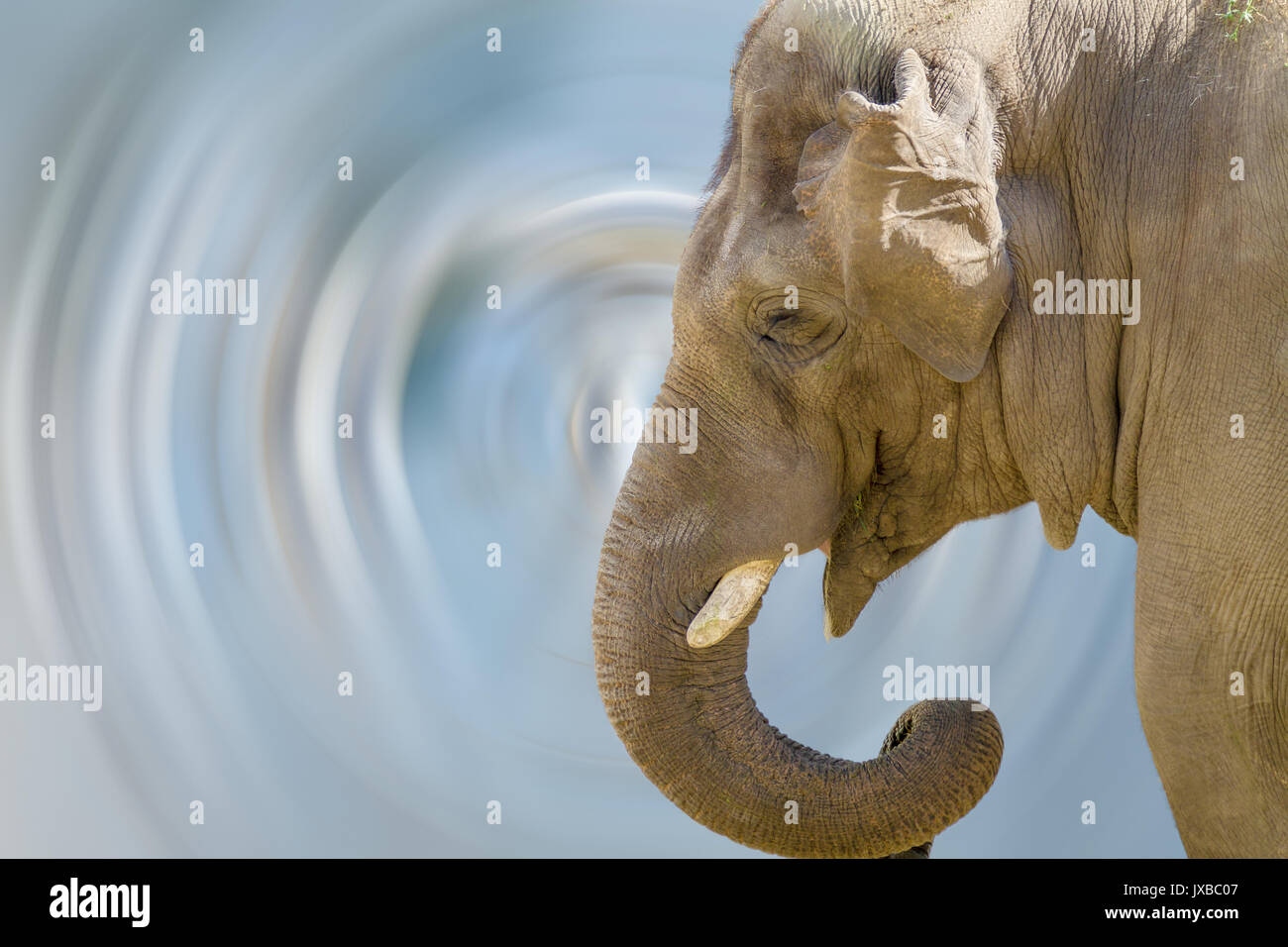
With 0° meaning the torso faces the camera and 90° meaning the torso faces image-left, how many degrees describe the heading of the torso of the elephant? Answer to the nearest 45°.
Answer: approximately 90°
